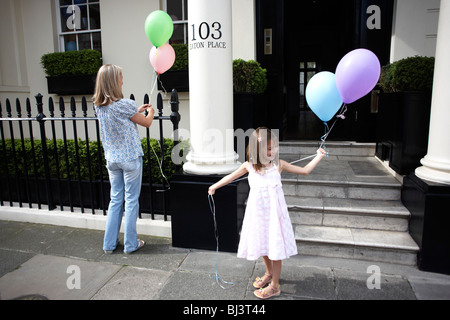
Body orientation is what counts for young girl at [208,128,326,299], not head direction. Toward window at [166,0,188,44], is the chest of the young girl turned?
no

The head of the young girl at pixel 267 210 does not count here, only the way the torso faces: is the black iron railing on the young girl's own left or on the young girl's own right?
on the young girl's own right

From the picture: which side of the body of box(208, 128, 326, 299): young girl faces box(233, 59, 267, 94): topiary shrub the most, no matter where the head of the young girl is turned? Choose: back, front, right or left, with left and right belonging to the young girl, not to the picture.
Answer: back

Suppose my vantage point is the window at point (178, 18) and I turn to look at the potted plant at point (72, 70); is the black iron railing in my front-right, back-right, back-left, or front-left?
front-left

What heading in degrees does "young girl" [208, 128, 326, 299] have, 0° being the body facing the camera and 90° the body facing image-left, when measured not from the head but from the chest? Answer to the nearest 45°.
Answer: approximately 0°

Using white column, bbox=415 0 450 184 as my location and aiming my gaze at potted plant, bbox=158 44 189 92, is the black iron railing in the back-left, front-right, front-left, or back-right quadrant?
front-left
